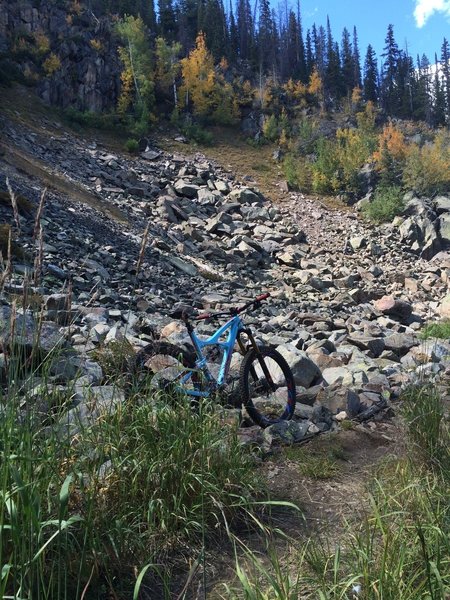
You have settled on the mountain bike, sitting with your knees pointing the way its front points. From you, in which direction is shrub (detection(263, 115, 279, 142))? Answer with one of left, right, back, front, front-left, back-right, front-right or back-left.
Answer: back-left

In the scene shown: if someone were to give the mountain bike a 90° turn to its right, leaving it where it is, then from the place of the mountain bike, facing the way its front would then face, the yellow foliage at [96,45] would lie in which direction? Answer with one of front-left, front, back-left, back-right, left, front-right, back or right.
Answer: back-right

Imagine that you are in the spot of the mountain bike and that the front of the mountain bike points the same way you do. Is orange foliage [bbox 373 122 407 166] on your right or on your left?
on your left

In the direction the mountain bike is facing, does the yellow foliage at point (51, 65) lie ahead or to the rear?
to the rear

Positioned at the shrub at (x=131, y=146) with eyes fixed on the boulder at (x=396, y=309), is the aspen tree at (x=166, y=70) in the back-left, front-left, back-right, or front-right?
back-left

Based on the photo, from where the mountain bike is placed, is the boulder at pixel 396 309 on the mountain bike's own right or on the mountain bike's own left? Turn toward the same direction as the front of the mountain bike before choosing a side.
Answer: on the mountain bike's own left

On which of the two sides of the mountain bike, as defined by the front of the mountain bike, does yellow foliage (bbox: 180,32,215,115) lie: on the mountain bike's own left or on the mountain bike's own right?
on the mountain bike's own left

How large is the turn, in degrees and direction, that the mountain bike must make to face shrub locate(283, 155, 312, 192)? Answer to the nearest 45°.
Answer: approximately 135° to its left

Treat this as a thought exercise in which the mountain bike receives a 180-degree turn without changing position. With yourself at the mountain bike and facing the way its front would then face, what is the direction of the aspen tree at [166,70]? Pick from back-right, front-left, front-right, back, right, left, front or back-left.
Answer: front-right

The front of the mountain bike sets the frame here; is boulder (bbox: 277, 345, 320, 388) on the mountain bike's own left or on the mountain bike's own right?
on the mountain bike's own left

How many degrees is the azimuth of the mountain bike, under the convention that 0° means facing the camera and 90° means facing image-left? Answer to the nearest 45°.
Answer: approximately 315°
